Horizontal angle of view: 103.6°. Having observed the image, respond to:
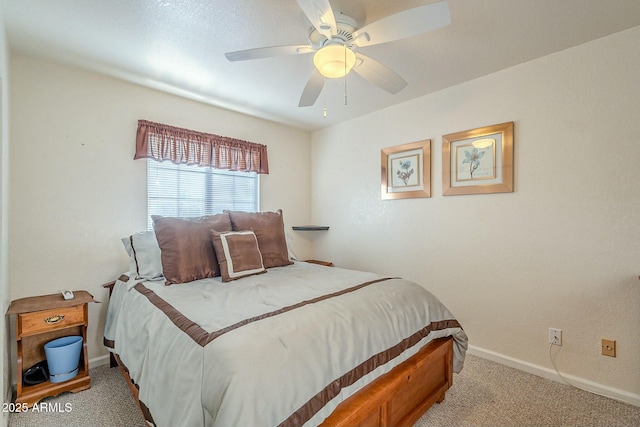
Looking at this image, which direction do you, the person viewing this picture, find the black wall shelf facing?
facing the viewer

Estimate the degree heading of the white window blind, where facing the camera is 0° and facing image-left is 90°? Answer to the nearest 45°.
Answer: approximately 315°

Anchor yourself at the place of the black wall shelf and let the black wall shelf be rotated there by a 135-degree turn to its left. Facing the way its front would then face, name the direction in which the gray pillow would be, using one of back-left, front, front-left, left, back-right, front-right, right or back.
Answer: back

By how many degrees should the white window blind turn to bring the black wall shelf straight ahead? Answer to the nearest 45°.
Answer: approximately 45° to its left

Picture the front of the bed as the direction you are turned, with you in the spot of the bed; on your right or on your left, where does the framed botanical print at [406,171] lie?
on your left

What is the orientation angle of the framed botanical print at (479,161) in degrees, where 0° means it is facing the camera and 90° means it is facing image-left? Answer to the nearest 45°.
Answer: approximately 45°

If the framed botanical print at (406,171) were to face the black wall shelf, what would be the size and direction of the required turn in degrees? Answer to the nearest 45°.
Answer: approximately 45° to its right

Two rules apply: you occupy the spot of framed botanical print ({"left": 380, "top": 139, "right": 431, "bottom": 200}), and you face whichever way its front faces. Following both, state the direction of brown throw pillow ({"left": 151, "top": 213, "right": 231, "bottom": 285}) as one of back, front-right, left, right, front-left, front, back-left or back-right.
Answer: front

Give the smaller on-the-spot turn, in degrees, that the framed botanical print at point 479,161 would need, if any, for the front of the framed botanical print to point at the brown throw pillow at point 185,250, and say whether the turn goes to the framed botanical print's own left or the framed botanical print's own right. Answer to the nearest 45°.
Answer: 0° — it already faces it
